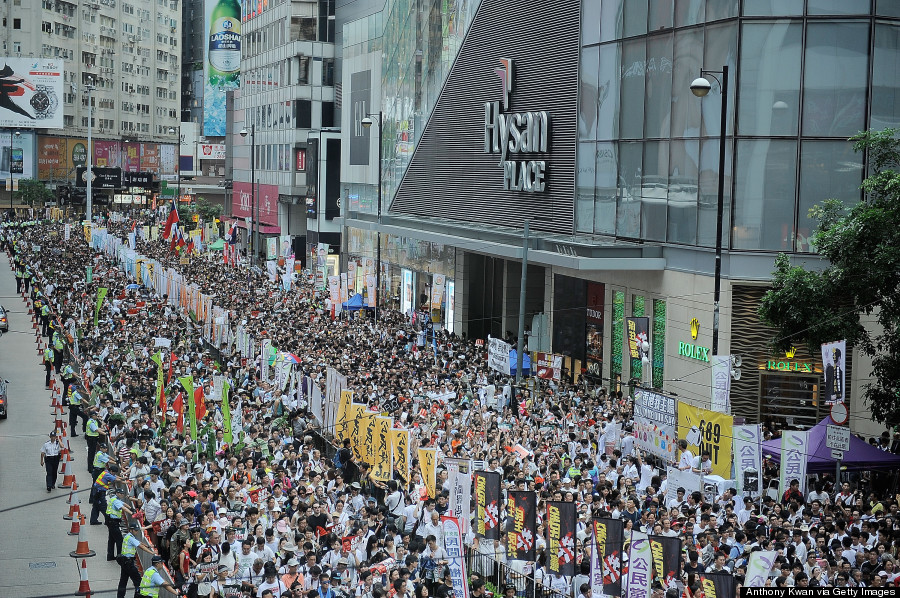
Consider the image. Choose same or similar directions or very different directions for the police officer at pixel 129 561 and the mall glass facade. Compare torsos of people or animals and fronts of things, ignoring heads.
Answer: very different directions

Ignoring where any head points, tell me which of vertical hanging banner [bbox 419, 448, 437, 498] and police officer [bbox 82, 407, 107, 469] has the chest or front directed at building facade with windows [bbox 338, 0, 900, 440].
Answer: the police officer

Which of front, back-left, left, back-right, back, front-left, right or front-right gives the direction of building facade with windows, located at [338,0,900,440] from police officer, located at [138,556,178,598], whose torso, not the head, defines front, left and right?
front-left

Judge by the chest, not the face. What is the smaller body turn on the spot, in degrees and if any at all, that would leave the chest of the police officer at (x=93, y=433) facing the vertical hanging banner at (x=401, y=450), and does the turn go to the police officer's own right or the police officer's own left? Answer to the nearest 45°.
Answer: approximately 45° to the police officer's own right

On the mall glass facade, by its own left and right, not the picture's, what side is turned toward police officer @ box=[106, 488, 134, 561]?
front

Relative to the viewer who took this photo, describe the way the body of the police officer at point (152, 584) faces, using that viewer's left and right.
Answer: facing to the right of the viewer

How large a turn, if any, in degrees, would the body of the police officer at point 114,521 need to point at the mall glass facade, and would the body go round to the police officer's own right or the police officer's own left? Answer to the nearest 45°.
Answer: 0° — they already face it

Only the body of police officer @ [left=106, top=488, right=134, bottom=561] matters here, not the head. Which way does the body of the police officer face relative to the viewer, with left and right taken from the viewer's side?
facing to the right of the viewer

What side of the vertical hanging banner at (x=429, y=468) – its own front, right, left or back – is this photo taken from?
front

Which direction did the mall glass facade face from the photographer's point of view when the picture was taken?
facing the viewer and to the left of the viewer

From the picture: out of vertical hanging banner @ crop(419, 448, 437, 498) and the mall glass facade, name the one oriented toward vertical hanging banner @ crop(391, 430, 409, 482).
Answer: the mall glass facade

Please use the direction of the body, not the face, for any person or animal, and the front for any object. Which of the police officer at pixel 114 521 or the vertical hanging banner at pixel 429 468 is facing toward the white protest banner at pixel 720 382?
the police officer

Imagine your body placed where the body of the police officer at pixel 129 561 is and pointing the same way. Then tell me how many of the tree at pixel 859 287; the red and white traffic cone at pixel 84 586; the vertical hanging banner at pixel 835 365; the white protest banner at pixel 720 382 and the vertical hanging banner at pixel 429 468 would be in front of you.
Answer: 4

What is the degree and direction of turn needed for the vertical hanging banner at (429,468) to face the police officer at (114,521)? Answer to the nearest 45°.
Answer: approximately 90° to its right

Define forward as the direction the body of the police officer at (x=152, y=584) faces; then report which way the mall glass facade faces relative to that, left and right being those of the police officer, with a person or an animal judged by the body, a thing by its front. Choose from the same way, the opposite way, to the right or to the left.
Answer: the opposite way

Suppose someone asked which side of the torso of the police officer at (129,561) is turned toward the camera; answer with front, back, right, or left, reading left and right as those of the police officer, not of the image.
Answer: right

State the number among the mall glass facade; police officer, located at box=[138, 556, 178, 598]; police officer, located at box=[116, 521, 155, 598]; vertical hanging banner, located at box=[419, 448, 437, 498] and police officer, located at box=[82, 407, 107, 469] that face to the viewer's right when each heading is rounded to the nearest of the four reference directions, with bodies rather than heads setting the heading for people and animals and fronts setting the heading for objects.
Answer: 3

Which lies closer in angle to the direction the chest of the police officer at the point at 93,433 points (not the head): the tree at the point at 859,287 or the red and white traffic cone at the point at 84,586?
the tree

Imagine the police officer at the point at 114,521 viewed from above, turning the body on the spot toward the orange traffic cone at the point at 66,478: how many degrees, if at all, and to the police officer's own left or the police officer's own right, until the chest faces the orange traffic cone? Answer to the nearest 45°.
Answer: approximately 90° to the police officer's own left
